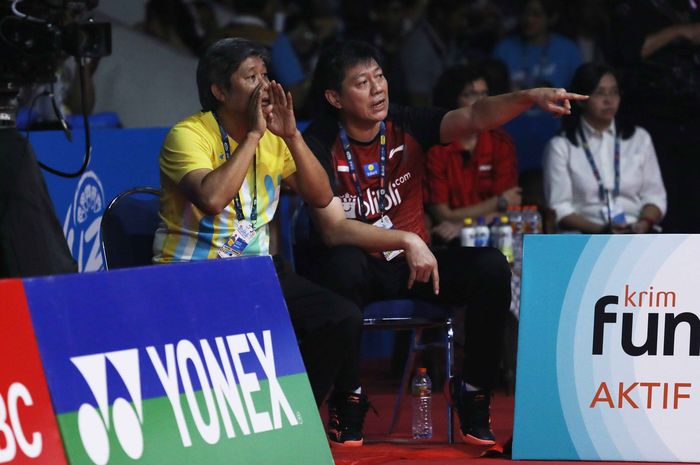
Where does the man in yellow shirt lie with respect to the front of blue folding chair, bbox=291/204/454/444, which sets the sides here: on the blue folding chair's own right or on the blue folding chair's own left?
on the blue folding chair's own right

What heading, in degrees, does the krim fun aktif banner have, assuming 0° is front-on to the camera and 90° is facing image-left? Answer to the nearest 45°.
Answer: approximately 0°

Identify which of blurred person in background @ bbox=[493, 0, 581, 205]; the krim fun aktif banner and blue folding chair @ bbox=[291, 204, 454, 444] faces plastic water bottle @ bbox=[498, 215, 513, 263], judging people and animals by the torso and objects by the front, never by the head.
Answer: the blurred person in background

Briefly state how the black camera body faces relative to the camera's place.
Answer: facing to the right of the viewer

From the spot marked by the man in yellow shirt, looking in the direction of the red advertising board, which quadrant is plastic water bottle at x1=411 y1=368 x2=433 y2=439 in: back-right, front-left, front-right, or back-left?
back-left

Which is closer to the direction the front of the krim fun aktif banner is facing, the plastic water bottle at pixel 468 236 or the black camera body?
the black camera body
